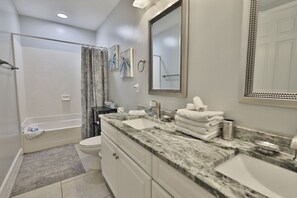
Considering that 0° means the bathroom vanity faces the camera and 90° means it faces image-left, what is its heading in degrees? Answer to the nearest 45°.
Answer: approximately 45°

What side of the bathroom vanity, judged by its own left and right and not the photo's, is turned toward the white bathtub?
right

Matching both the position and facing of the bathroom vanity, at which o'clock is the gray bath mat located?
The gray bath mat is roughly at 2 o'clock from the bathroom vanity.

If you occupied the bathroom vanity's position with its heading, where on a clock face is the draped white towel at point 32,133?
The draped white towel is roughly at 2 o'clock from the bathroom vanity.

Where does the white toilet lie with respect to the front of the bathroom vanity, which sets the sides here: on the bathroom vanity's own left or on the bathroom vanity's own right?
on the bathroom vanity's own right
